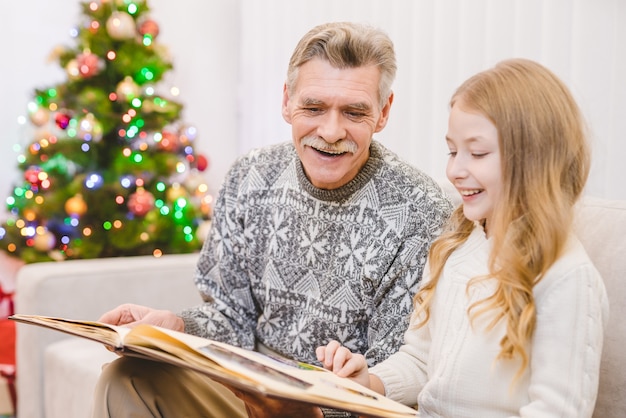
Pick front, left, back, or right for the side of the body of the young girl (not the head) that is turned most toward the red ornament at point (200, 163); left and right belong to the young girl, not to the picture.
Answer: right

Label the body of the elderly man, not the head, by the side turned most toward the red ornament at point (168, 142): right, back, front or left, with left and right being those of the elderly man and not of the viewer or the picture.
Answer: back

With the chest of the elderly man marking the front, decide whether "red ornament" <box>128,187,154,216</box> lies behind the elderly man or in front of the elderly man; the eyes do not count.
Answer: behind

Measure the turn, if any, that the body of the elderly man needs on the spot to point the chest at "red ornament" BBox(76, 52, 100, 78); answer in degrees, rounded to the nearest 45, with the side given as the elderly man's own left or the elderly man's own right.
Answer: approximately 135° to the elderly man's own right

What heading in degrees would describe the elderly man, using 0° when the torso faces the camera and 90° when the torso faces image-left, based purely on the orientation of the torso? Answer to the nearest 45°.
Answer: approximately 0°

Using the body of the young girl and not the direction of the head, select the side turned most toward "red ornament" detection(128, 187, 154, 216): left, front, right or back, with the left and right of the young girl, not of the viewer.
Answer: right

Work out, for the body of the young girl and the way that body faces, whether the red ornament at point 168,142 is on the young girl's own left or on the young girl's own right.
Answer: on the young girl's own right

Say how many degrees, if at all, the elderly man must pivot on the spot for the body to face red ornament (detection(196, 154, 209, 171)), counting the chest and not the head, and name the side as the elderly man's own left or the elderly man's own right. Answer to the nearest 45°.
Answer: approximately 180°
